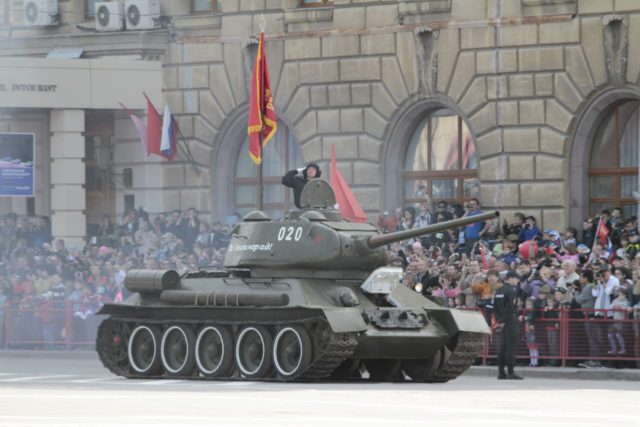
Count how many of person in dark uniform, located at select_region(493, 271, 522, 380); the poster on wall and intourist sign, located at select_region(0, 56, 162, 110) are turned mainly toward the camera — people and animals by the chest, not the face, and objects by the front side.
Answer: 2

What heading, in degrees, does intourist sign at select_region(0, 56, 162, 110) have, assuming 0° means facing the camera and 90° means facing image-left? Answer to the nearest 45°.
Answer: approximately 0°

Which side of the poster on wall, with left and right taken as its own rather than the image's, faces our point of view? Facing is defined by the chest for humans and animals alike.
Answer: front

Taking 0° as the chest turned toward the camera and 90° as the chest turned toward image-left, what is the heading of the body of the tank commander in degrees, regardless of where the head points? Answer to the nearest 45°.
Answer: approximately 315°

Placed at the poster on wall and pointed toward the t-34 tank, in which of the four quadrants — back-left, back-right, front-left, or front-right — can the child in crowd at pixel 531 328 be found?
front-left

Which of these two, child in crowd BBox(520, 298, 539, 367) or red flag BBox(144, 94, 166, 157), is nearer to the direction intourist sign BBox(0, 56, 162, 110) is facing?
the child in crowd

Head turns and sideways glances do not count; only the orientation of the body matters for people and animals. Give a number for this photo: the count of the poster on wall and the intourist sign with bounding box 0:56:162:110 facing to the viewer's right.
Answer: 0

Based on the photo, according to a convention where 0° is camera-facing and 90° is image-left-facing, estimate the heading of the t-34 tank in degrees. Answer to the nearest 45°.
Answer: approximately 315°

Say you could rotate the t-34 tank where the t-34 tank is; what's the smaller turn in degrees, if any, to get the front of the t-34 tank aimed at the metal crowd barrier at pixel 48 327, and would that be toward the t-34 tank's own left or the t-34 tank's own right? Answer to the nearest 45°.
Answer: approximately 180°

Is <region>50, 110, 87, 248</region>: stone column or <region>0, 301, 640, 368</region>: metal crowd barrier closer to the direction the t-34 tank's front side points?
the metal crowd barrier
